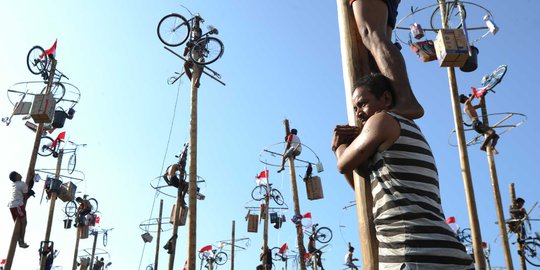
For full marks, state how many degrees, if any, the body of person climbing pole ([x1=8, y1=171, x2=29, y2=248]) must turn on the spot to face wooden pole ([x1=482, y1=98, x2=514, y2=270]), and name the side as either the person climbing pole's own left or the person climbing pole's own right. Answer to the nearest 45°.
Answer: approximately 45° to the person climbing pole's own right

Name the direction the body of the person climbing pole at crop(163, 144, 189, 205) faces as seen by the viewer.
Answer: to the viewer's right

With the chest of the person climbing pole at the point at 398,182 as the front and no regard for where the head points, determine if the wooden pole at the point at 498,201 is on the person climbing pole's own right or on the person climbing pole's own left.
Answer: on the person climbing pole's own right

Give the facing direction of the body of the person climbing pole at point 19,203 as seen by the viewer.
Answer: to the viewer's right

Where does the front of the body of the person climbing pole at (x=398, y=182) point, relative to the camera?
to the viewer's left

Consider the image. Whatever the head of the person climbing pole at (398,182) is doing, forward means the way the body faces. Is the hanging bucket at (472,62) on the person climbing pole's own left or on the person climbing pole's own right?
on the person climbing pole's own right

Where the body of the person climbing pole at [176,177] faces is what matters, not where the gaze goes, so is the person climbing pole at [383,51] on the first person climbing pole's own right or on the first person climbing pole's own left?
on the first person climbing pole's own right

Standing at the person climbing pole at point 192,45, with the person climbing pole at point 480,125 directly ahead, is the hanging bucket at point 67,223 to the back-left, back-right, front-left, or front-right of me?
back-left
